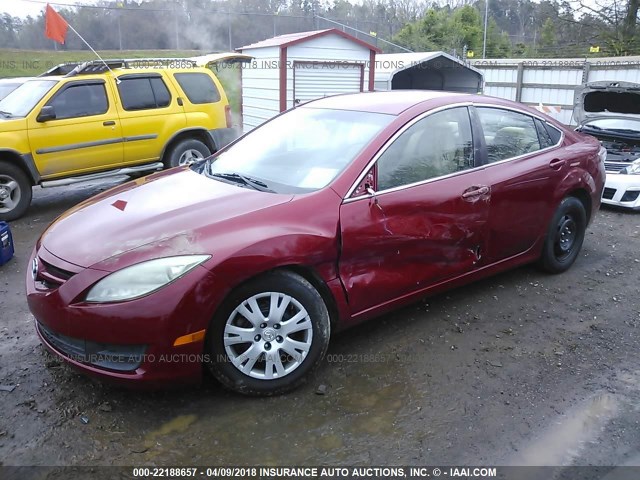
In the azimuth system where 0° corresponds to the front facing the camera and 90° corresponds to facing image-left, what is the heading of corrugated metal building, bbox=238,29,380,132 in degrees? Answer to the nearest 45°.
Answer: approximately 315°

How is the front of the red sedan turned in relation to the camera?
facing the viewer and to the left of the viewer

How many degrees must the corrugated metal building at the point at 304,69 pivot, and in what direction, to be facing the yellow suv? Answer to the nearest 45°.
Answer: approximately 90° to its right

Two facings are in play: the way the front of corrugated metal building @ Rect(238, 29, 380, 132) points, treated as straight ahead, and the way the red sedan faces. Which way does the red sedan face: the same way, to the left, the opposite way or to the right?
to the right

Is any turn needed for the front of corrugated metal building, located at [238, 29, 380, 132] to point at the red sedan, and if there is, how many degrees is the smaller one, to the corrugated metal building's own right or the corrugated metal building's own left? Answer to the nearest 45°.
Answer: approximately 45° to the corrugated metal building's own right

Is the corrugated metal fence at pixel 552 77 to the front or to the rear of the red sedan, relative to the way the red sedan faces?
to the rear

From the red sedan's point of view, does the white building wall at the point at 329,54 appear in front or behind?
behind

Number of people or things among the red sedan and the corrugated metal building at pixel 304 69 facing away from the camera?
0

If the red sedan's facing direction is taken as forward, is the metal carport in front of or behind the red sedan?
behind

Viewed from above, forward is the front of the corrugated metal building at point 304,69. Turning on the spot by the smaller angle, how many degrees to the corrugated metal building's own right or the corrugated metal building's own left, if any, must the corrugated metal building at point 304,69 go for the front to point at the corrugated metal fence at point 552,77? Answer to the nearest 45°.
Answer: approximately 90° to the corrugated metal building's own left

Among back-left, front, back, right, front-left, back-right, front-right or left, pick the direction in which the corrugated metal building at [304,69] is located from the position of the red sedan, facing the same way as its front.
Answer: back-right

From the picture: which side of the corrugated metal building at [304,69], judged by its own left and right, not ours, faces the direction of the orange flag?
right

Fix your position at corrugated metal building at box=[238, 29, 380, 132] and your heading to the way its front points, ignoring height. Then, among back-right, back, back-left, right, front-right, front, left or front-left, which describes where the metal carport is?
left

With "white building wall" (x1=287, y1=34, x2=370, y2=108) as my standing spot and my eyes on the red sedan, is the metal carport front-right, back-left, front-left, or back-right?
back-left

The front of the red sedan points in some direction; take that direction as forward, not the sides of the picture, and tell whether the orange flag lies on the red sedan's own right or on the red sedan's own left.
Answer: on the red sedan's own right
